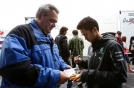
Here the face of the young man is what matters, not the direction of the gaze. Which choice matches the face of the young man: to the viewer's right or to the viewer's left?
to the viewer's left
